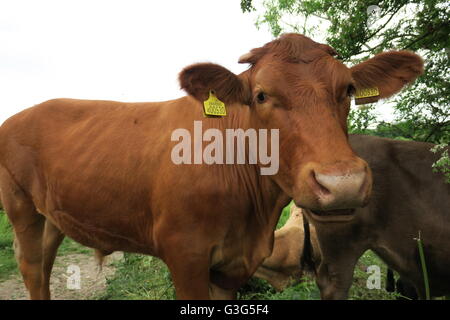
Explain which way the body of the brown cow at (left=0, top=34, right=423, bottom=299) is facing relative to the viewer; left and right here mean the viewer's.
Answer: facing the viewer and to the right of the viewer

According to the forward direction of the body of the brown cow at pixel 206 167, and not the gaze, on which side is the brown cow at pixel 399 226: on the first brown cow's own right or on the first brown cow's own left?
on the first brown cow's own left
